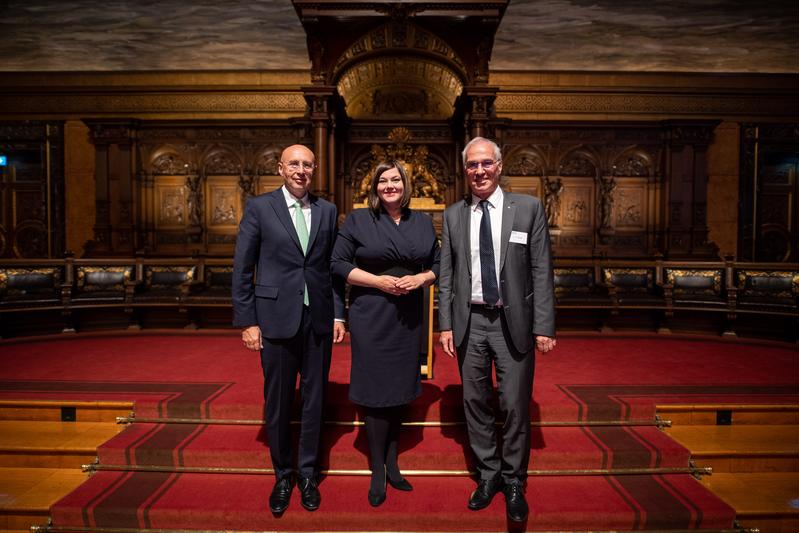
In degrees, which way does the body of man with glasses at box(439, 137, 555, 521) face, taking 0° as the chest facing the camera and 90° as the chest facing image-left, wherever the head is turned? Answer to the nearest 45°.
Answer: approximately 0°

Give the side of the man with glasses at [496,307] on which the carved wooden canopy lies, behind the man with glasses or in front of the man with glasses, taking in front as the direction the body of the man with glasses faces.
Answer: behind

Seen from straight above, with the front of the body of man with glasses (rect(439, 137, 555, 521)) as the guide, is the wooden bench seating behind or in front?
behind

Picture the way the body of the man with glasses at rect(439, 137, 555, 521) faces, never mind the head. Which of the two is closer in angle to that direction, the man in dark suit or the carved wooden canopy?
the man in dark suit

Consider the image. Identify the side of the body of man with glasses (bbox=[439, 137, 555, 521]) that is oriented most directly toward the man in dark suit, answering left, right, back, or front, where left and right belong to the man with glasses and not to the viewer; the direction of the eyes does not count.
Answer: right
